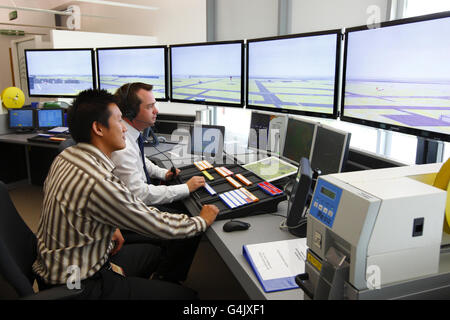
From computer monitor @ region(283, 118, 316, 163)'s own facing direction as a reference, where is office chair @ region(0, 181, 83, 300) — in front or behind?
in front

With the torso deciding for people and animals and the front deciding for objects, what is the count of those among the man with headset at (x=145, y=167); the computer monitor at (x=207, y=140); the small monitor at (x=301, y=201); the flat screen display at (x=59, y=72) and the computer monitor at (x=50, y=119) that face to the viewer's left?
1

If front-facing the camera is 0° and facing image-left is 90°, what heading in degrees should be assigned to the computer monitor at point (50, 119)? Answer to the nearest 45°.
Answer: approximately 0°

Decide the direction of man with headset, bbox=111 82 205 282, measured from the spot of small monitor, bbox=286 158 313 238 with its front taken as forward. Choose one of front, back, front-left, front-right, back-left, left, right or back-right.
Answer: front-right

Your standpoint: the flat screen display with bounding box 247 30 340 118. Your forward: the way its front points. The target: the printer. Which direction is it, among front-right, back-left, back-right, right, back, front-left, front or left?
front-left

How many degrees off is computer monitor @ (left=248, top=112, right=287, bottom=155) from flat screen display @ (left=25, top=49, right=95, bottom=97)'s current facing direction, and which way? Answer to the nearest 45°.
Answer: approximately 45° to its left

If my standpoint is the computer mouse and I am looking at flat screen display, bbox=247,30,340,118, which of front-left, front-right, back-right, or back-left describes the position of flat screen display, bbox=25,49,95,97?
front-left

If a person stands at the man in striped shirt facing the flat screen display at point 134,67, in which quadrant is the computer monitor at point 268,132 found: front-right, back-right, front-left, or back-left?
front-right

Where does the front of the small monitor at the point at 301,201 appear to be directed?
to the viewer's left

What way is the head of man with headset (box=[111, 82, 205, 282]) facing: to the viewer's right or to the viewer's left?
to the viewer's right
